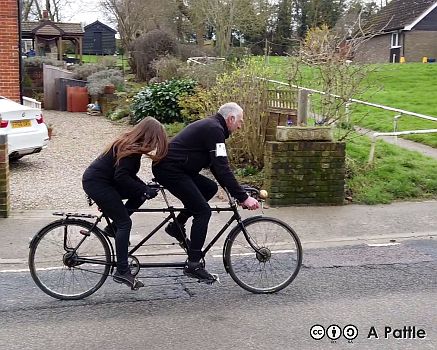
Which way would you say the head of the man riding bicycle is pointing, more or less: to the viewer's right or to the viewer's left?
to the viewer's right

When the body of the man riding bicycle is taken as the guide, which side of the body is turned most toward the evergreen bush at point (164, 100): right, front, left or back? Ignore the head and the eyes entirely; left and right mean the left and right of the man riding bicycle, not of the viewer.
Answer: left

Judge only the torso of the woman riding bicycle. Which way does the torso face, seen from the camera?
to the viewer's right

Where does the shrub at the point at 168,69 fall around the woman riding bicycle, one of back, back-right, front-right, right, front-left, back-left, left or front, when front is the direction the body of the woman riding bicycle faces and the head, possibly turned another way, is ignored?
left

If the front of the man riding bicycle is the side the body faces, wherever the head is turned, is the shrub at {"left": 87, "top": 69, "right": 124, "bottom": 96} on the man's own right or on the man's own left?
on the man's own left

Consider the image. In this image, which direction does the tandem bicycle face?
to the viewer's right

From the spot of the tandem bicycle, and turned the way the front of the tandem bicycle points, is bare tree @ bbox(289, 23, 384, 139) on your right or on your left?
on your left

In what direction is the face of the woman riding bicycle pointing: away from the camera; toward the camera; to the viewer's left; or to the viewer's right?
to the viewer's right

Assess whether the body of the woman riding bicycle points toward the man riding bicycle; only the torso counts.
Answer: yes

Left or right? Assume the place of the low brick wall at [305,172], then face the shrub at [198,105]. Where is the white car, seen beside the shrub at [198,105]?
left

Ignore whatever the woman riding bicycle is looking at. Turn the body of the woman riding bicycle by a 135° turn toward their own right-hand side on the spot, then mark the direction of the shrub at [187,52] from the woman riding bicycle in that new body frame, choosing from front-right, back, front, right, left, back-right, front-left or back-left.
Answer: back-right

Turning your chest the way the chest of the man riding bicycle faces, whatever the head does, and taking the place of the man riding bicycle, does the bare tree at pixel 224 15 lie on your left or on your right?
on your left

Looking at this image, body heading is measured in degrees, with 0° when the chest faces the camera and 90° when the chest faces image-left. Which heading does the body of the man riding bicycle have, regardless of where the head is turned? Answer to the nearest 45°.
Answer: approximately 270°

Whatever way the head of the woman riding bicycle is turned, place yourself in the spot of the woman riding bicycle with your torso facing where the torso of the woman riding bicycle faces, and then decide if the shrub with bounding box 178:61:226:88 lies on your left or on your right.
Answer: on your left

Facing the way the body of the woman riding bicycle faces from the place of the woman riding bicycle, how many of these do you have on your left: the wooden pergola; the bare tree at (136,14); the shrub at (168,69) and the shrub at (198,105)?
4
